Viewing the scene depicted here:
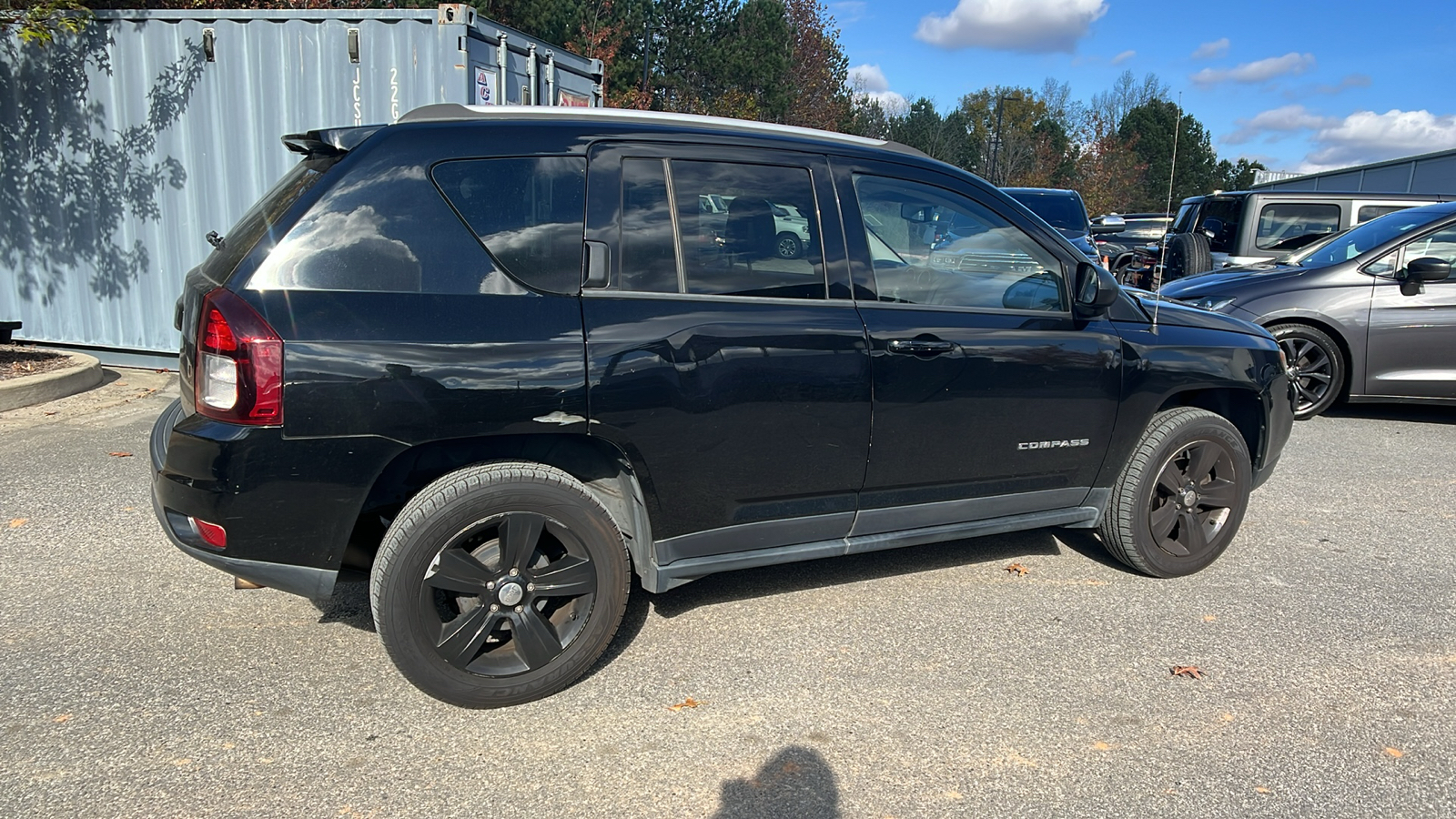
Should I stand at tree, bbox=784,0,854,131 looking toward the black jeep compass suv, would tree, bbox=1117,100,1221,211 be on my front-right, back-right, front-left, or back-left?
back-left

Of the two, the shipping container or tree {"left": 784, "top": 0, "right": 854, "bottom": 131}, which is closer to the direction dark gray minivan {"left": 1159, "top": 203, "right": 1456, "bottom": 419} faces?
the shipping container

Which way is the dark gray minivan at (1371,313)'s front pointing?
to the viewer's left

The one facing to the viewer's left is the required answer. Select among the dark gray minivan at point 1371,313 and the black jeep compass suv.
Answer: the dark gray minivan

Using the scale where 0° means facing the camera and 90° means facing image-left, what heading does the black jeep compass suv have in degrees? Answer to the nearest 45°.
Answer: approximately 225°

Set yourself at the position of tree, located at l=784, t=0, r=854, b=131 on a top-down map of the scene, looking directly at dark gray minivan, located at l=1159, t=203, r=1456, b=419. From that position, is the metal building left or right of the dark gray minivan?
left

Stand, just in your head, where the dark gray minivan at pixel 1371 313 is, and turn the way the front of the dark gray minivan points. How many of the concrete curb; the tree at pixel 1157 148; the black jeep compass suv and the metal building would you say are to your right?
2

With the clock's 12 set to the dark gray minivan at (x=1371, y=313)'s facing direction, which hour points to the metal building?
The metal building is roughly at 3 o'clock from the dark gray minivan.

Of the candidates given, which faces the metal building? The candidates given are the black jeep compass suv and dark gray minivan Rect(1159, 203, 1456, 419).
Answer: the black jeep compass suv
